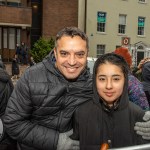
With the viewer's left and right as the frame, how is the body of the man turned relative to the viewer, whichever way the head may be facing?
facing the viewer and to the right of the viewer

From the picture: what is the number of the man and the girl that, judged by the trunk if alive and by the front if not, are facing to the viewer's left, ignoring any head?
0

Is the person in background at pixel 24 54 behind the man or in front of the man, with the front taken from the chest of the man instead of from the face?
behind

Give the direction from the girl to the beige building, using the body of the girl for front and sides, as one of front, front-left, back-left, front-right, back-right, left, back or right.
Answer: back

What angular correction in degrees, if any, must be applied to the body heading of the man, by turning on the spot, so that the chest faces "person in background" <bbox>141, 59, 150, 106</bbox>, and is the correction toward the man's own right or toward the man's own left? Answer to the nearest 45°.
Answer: approximately 90° to the man's own left

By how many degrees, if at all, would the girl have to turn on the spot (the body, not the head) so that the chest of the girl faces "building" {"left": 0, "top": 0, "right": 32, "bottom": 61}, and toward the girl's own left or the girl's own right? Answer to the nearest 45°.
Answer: approximately 180°

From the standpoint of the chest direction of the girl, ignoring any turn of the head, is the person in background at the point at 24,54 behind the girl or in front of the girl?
behind

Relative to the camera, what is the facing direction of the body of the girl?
toward the camera
